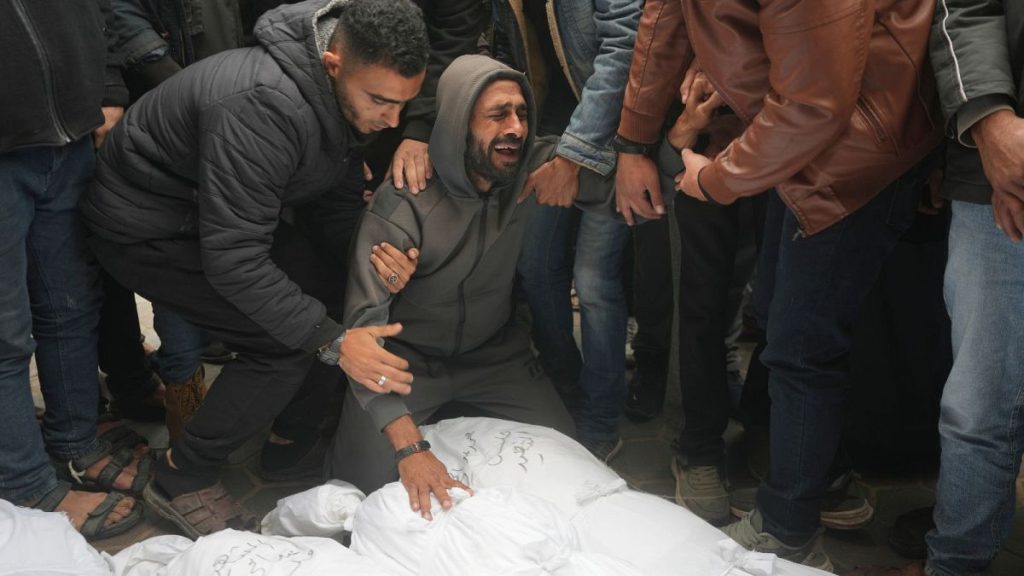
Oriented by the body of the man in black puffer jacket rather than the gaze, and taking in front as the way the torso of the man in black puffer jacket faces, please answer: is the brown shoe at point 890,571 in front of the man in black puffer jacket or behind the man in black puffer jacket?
in front

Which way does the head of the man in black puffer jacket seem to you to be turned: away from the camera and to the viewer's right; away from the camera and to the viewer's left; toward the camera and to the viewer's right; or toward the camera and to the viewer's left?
toward the camera and to the viewer's right

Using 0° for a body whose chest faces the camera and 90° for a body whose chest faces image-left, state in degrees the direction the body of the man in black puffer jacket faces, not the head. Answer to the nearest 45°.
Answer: approximately 270°
